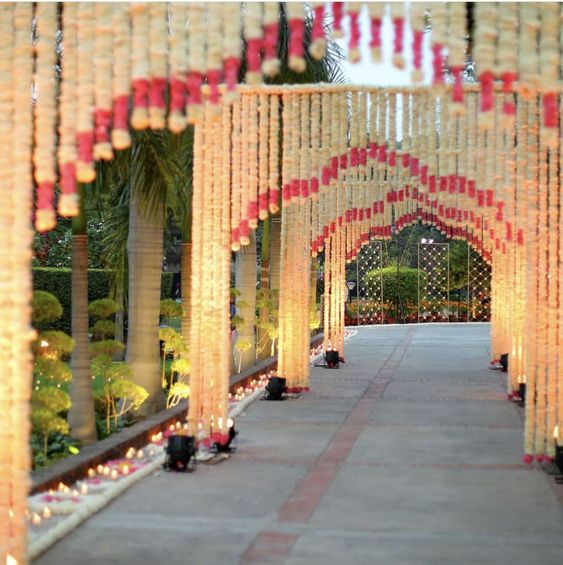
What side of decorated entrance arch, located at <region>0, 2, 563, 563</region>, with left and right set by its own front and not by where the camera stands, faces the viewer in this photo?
front

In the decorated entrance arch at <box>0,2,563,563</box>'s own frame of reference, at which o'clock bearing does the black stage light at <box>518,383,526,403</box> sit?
The black stage light is roughly at 7 o'clock from the decorated entrance arch.

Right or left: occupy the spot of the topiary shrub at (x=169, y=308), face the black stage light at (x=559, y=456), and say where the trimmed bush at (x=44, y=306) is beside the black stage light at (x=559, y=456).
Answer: right

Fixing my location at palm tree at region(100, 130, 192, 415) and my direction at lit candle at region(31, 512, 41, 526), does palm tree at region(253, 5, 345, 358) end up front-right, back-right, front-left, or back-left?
back-left

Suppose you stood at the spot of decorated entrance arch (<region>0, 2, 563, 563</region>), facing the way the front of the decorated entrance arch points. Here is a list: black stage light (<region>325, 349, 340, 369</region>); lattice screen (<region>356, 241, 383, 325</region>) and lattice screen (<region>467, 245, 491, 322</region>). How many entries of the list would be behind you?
3

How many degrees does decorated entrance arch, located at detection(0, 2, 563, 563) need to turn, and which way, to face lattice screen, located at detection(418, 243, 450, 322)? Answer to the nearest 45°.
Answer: approximately 180°

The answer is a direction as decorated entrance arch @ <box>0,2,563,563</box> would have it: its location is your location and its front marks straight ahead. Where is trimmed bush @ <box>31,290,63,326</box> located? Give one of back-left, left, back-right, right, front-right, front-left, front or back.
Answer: right

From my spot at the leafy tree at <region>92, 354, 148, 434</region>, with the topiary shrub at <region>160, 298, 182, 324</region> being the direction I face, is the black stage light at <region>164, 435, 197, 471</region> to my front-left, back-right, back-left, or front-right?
back-right

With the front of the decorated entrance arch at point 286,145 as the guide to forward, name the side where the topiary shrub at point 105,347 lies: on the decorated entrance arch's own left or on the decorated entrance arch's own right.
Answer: on the decorated entrance arch's own right
